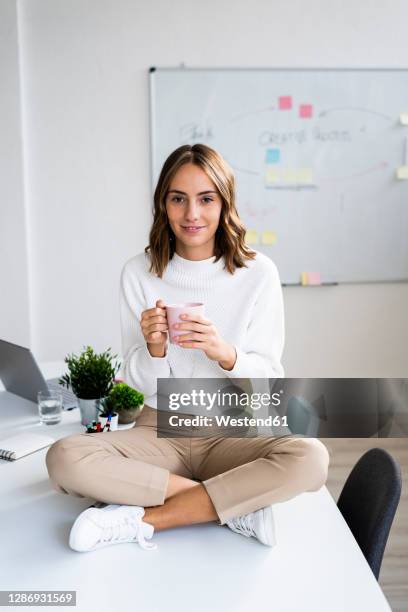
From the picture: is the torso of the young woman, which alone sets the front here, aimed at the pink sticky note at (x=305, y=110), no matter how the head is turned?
no

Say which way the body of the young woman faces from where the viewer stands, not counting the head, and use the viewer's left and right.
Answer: facing the viewer

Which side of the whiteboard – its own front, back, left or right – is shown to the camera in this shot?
front

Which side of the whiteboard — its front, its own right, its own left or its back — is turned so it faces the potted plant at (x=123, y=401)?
front

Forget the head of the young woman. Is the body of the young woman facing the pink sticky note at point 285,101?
no

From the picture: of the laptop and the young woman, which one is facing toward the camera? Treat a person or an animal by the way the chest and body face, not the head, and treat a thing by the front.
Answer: the young woman

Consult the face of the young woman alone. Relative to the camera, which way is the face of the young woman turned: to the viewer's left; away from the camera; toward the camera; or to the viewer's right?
toward the camera

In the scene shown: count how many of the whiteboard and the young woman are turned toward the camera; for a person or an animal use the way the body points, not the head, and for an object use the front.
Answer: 2

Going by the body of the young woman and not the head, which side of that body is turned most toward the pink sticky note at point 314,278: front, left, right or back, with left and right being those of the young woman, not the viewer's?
back

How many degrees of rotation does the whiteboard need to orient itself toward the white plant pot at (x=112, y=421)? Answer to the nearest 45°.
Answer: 0° — it already faces it

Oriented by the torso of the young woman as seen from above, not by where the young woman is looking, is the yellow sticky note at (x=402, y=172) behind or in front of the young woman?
behind

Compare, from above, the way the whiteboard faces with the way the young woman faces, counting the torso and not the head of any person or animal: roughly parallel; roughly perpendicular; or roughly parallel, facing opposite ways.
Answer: roughly parallel

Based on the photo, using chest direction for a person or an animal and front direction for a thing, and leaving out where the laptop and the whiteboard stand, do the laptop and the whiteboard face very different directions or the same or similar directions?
very different directions
